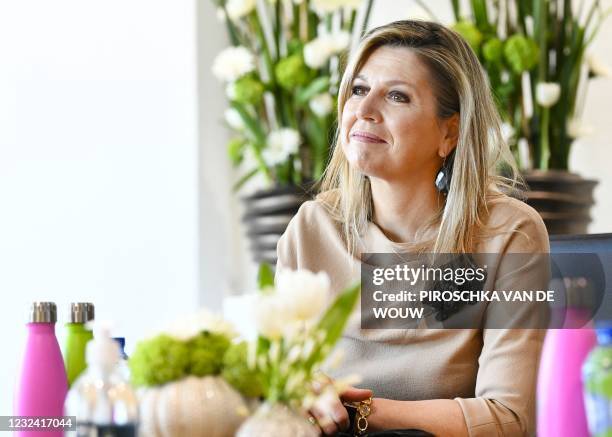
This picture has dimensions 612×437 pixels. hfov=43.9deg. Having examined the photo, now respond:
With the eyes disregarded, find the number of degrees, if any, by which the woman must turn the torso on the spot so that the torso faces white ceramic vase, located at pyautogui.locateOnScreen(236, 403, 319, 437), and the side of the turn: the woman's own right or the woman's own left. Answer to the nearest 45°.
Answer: approximately 45° to the woman's own left

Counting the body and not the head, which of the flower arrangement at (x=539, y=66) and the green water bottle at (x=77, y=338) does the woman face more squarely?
the green water bottle

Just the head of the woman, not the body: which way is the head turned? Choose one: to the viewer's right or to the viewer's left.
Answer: to the viewer's left

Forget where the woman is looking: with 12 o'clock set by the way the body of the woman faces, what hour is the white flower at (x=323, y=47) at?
The white flower is roughly at 4 o'clock from the woman.

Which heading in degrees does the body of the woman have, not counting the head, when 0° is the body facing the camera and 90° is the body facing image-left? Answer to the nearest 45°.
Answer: approximately 45°

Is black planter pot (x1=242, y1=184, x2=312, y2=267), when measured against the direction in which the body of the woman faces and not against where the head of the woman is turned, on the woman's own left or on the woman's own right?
on the woman's own right
